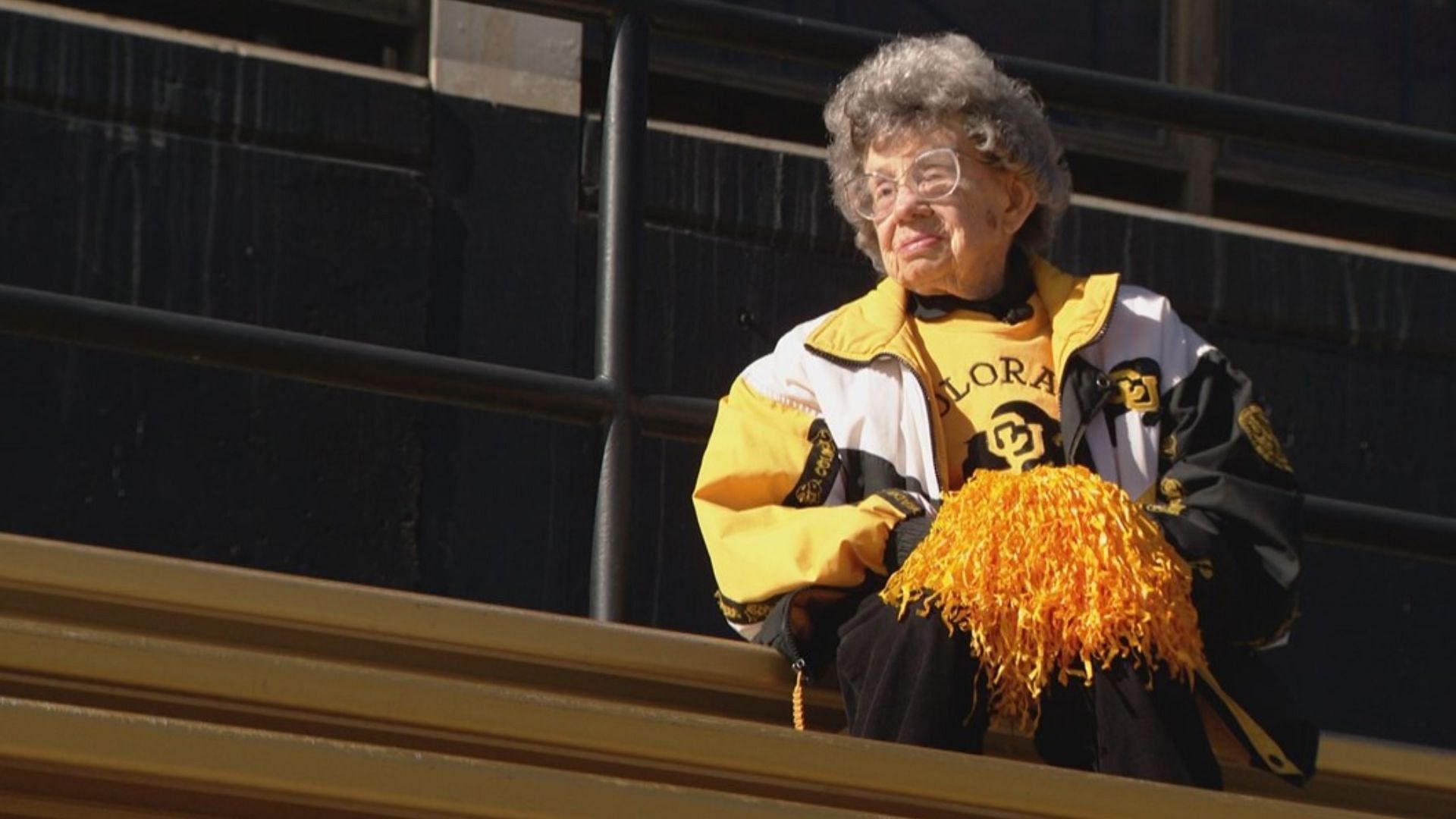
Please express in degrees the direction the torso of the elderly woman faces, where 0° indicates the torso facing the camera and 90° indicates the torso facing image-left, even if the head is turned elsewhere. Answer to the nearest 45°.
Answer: approximately 0°

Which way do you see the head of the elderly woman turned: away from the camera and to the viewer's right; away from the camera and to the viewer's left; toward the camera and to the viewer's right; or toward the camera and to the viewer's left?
toward the camera and to the viewer's left
